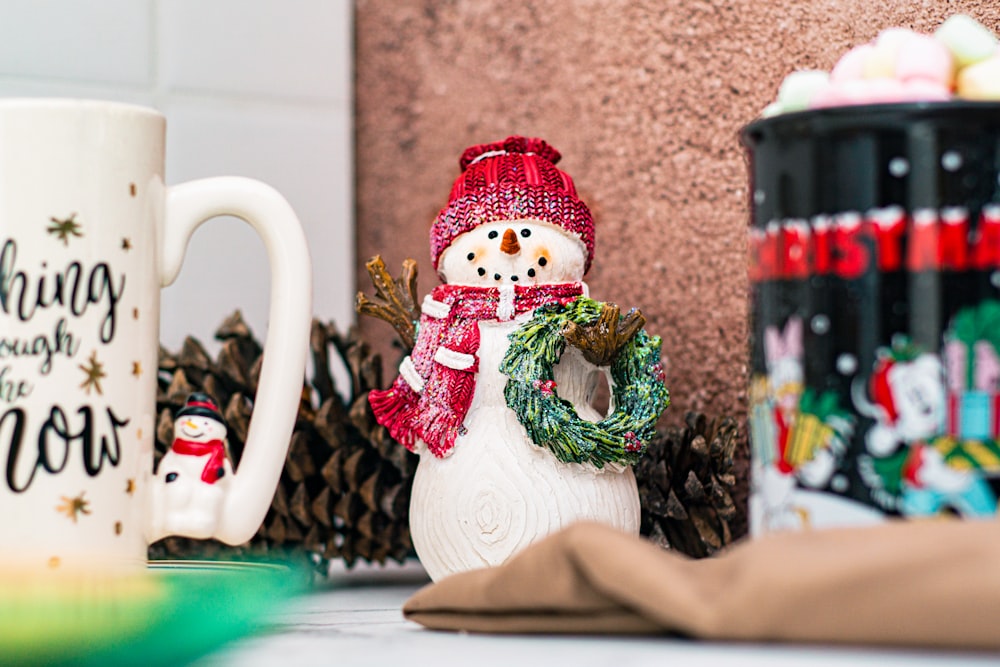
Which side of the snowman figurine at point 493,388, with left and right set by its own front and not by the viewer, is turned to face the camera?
front
